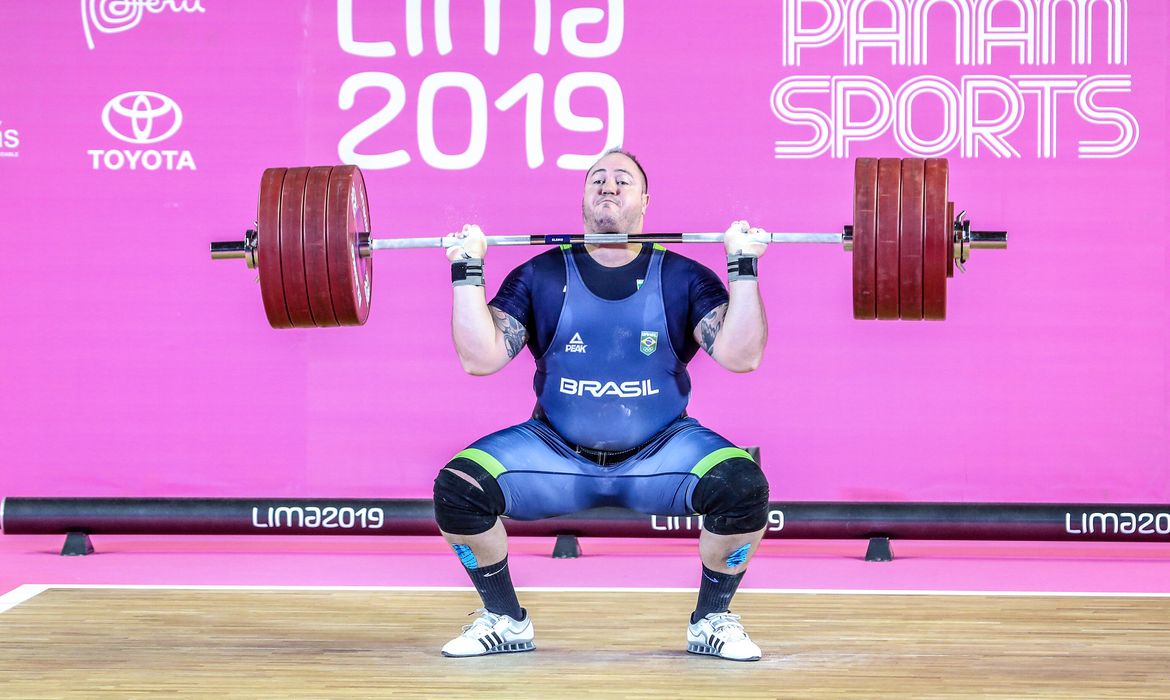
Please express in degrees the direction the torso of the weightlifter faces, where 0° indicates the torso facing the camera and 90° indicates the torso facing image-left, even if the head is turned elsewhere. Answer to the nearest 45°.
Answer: approximately 0°

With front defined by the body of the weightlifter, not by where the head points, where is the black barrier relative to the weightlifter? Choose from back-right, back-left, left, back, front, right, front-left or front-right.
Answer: back
